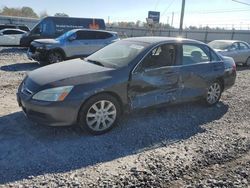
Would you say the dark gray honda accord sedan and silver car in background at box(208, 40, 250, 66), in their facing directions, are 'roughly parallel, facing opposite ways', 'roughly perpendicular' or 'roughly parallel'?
roughly parallel

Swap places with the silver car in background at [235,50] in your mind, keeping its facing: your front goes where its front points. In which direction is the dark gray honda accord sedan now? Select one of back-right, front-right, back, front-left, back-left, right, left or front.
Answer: front-left

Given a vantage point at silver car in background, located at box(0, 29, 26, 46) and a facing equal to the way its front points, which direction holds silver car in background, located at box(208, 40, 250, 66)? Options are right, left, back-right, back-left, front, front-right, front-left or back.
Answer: back-left

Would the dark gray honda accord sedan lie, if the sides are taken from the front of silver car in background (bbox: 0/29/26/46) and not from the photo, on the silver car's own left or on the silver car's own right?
on the silver car's own left

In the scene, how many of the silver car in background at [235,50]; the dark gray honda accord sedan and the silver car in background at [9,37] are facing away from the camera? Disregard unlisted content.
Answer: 0

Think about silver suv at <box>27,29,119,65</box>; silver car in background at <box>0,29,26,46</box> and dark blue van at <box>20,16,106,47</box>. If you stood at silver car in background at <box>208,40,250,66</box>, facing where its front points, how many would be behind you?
0

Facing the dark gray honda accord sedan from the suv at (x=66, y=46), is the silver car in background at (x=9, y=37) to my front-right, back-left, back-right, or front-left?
back-right

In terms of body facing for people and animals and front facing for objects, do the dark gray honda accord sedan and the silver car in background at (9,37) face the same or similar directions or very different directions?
same or similar directions

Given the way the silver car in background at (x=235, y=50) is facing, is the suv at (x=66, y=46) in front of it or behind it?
in front

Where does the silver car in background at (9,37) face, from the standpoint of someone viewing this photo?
facing to the left of the viewer

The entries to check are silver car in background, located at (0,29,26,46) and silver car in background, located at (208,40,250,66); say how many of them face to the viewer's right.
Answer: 0

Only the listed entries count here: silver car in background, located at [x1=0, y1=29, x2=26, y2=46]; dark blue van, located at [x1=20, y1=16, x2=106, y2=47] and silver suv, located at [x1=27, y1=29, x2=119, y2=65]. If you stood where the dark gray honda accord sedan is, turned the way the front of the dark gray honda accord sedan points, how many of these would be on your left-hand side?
0

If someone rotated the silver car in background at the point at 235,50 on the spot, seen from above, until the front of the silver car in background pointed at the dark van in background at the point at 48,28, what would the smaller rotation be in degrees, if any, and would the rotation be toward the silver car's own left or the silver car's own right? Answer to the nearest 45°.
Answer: approximately 45° to the silver car's own right

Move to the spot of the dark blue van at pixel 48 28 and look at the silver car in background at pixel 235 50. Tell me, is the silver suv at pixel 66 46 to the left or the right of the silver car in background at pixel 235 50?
right

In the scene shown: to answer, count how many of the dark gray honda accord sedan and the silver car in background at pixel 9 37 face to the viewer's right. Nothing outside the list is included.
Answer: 0

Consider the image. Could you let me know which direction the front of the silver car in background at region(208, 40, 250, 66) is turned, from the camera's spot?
facing the viewer and to the left of the viewer
